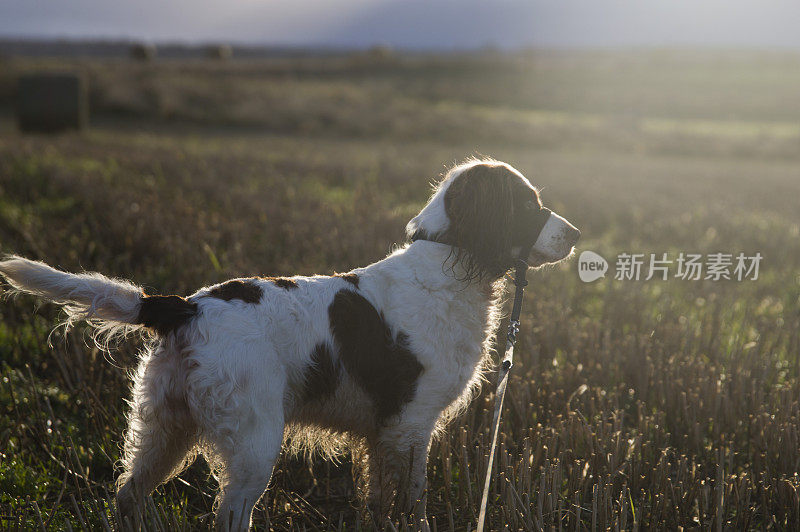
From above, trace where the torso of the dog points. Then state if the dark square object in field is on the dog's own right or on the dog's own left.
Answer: on the dog's own left

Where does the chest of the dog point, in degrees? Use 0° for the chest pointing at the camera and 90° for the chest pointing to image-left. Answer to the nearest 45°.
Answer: approximately 225°

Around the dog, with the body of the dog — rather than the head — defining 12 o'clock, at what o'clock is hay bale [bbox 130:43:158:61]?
The hay bale is roughly at 10 o'clock from the dog.
